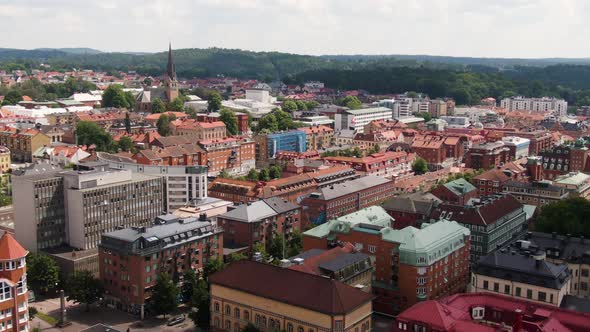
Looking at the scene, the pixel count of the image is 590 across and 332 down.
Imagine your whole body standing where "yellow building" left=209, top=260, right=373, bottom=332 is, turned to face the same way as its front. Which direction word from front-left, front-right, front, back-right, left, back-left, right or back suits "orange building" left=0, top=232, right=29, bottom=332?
front-right

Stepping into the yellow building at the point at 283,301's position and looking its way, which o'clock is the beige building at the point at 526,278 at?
The beige building is roughly at 7 o'clock from the yellow building.

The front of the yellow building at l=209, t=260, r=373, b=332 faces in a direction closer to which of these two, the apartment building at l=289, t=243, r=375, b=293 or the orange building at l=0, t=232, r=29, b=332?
the orange building

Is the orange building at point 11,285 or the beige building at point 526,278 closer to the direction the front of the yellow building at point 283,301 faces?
the orange building

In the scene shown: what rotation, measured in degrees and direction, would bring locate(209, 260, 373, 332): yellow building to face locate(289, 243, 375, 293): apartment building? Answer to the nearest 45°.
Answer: approximately 180°
